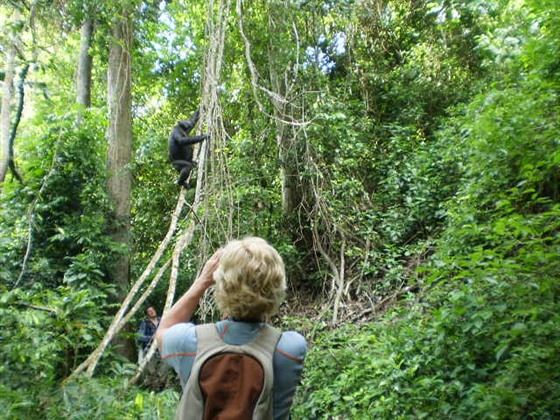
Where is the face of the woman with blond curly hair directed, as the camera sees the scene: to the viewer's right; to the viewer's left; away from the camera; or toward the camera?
away from the camera

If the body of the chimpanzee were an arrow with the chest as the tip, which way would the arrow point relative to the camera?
to the viewer's right

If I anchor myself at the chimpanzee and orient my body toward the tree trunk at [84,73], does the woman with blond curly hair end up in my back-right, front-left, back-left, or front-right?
back-left

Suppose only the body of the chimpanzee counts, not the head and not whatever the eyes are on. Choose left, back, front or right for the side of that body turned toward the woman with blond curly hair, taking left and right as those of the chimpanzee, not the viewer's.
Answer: right

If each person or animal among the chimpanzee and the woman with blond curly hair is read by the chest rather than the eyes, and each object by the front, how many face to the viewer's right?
1

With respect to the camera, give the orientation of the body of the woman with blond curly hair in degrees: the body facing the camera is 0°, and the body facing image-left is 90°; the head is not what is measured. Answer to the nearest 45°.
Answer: approximately 180°

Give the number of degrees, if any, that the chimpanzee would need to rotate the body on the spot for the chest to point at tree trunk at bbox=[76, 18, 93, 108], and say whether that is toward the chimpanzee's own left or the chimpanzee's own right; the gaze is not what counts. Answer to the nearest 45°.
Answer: approximately 135° to the chimpanzee's own left

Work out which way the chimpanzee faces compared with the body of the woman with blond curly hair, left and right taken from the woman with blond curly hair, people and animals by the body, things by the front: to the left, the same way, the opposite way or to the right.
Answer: to the right

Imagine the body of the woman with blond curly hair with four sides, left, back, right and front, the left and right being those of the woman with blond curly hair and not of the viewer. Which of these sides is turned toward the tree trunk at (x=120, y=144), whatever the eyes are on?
front

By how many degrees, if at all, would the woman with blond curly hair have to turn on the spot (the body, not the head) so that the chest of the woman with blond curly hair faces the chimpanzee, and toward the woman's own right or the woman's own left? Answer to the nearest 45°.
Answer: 0° — they already face it

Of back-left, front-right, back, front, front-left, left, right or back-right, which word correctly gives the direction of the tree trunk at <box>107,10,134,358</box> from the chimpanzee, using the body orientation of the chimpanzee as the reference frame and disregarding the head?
back-left

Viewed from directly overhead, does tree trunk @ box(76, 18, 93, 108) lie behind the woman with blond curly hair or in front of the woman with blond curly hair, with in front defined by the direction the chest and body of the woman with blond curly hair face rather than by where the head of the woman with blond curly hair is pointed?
in front
